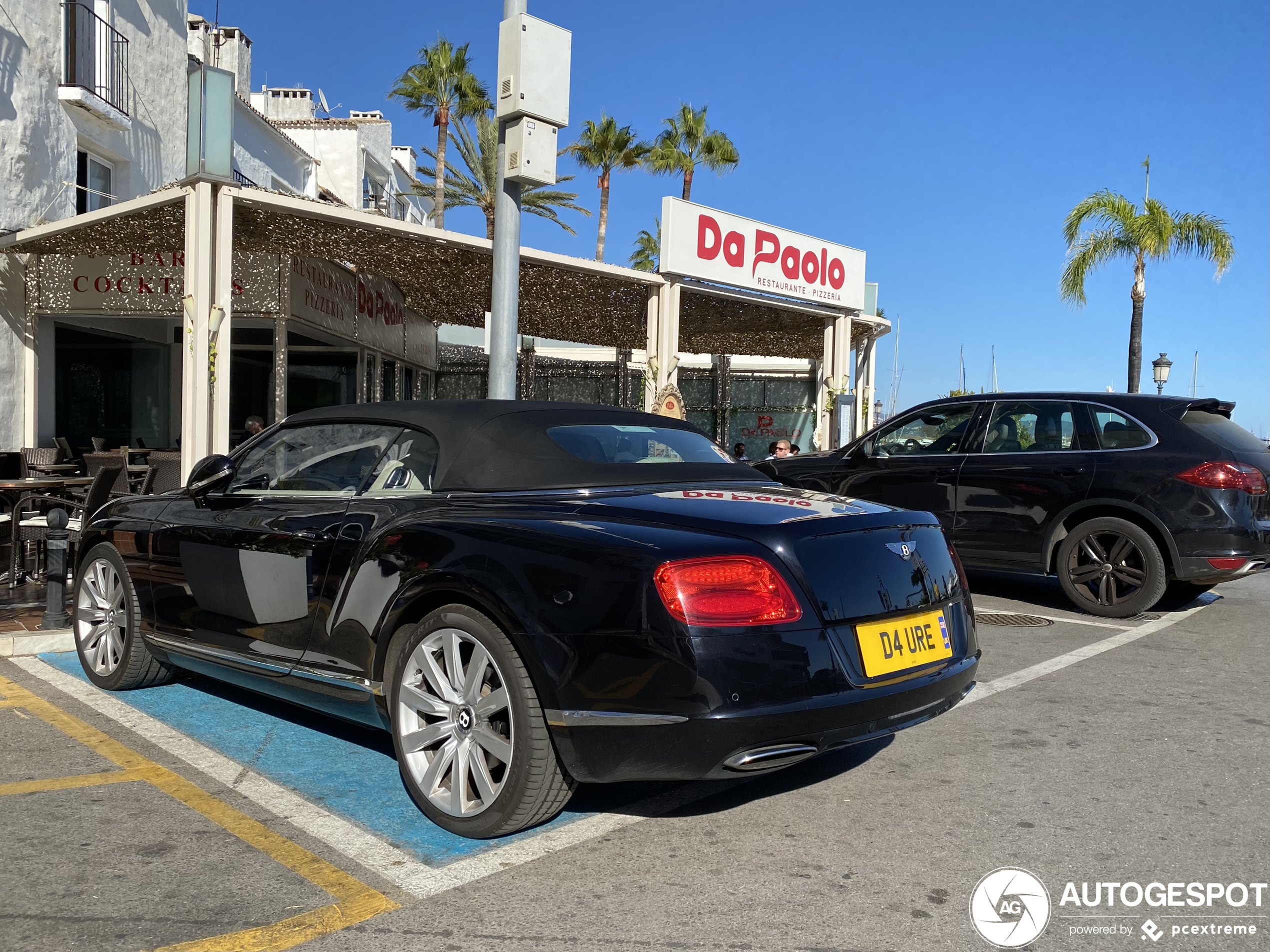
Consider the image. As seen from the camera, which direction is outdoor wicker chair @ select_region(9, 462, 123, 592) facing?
to the viewer's left

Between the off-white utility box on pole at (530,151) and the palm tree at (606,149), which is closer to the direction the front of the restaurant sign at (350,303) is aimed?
the off-white utility box on pole

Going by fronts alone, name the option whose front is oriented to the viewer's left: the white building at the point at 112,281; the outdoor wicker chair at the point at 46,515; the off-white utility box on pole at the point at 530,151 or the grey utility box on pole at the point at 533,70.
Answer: the outdoor wicker chair

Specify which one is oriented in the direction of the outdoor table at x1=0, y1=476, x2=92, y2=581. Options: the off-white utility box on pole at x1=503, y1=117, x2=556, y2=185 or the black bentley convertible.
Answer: the black bentley convertible

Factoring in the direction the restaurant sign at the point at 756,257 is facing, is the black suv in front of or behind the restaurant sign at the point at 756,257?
in front

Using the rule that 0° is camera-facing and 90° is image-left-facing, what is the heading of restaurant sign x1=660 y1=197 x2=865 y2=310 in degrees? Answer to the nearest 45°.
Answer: approximately 315°

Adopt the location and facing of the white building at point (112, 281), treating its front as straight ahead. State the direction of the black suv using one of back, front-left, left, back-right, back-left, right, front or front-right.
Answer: front

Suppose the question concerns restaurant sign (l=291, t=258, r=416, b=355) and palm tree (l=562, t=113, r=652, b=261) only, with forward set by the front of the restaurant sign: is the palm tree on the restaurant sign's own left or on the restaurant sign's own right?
on the restaurant sign's own left

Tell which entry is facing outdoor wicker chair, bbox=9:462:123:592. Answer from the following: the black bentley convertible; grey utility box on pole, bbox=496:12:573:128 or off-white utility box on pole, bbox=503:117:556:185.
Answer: the black bentley convertible

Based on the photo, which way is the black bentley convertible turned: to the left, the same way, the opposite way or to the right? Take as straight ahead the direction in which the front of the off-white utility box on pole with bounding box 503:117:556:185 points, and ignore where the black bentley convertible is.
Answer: the opposite way

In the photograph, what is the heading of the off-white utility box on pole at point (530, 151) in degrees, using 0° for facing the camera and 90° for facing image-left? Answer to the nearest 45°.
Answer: approximately 315°
